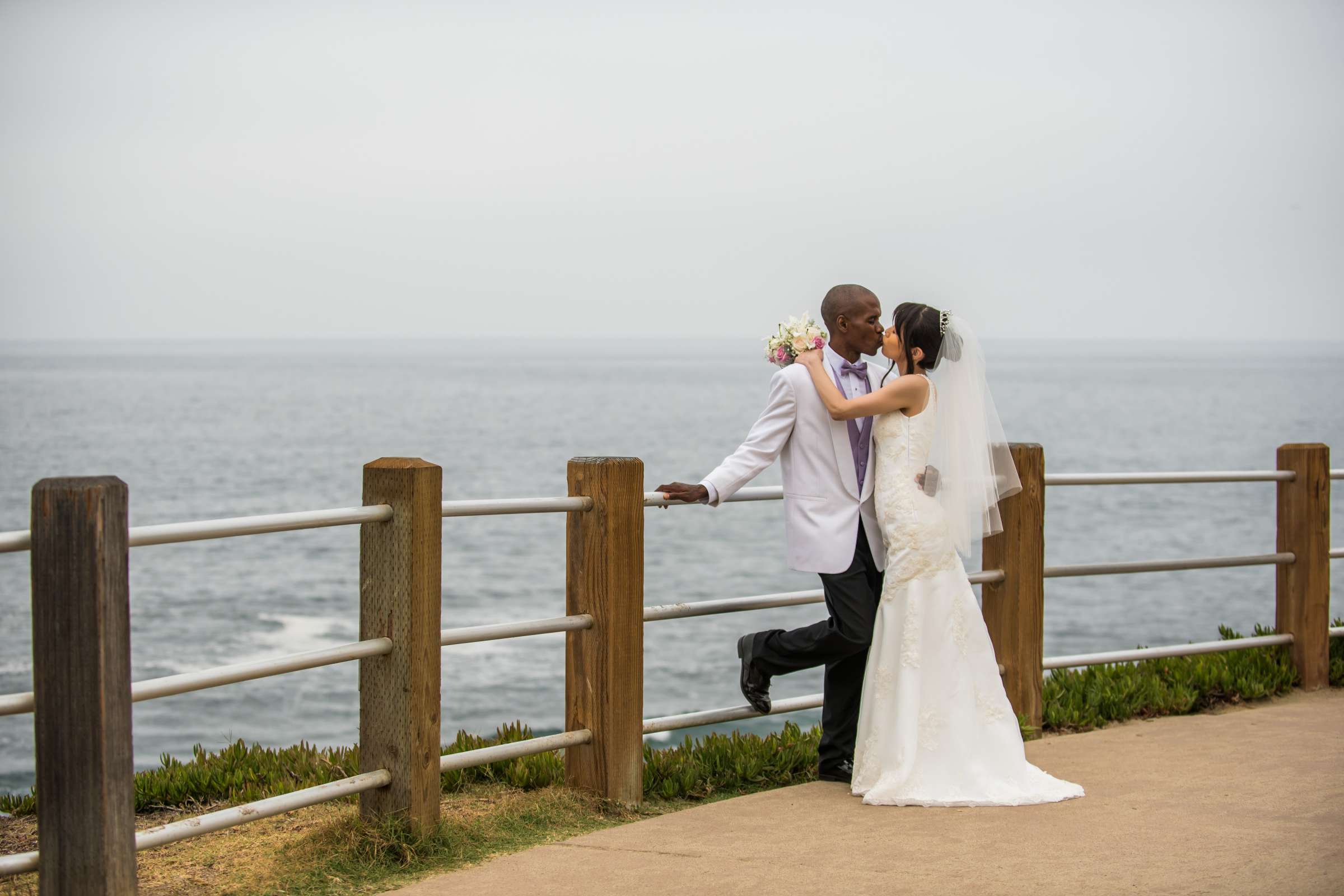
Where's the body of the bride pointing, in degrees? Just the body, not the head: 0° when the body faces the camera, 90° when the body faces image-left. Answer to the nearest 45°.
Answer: approximately 90°

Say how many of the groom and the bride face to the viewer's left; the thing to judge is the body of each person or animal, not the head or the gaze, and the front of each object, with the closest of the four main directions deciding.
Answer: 1

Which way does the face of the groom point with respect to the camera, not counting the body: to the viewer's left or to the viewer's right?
to the viewer's right

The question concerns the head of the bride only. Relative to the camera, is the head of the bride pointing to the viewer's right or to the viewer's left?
to the viewer's left

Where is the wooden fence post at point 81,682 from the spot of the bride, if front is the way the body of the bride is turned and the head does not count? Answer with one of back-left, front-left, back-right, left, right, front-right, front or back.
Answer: front-left

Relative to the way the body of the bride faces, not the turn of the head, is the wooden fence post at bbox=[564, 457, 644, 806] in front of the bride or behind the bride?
in front

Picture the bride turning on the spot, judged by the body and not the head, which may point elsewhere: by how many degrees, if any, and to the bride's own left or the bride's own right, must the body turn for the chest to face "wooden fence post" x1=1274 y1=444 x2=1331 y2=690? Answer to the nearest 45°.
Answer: approximately 135° to the bride's own right

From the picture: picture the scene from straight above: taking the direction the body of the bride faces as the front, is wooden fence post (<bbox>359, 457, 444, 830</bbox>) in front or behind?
in front
